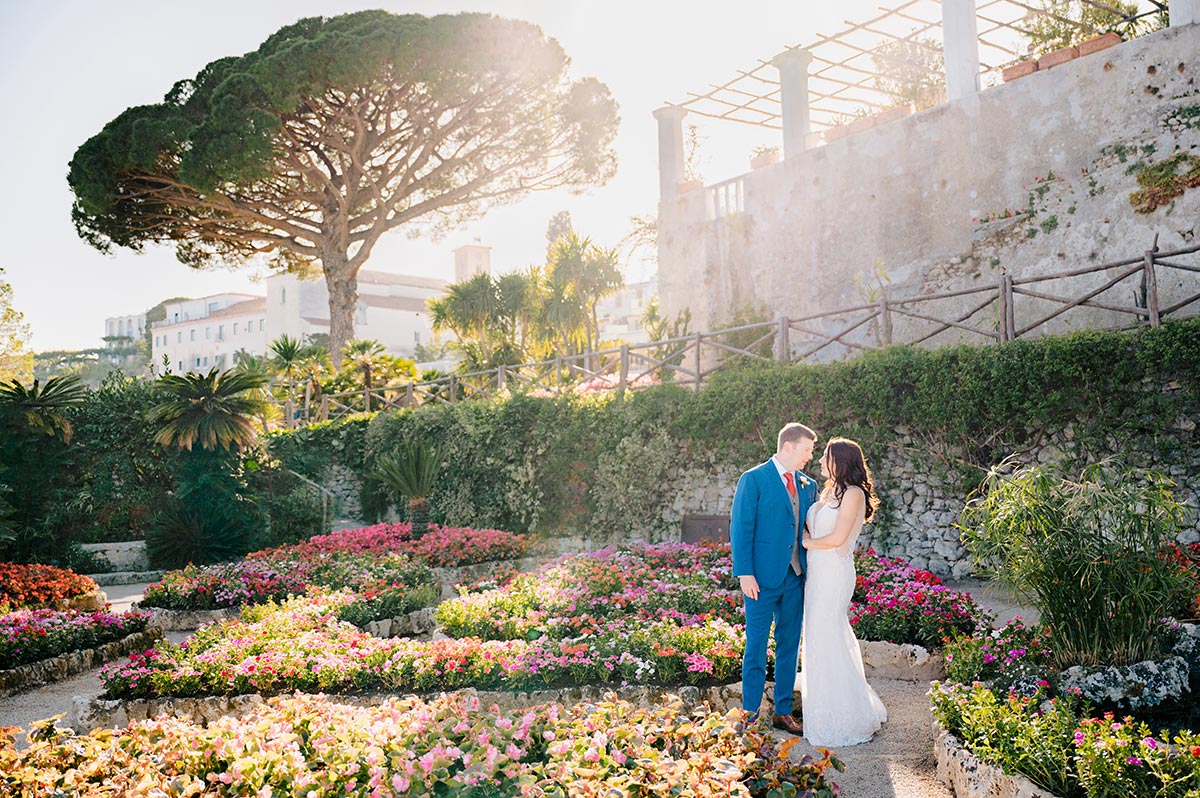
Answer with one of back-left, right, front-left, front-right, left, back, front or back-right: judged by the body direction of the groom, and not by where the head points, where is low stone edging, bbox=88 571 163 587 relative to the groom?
back

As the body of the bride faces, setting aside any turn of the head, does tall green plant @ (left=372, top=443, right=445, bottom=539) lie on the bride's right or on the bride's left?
on the bride's right

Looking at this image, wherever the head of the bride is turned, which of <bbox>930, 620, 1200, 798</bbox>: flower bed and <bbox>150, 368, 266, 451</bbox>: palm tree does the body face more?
the palm tree

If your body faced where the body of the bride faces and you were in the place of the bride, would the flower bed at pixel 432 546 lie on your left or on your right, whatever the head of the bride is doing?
on your right

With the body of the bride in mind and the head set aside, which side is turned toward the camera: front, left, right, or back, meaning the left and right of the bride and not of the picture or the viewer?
left

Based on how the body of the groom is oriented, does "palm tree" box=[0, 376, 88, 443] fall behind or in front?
behind

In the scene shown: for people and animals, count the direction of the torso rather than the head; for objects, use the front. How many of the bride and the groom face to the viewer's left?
1

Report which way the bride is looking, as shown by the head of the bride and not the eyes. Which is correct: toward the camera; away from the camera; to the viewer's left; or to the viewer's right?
to the viewer's left

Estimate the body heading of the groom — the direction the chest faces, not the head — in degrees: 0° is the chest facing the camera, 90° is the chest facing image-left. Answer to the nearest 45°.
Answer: approximately 315°

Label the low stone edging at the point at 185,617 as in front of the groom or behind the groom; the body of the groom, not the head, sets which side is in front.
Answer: behind
